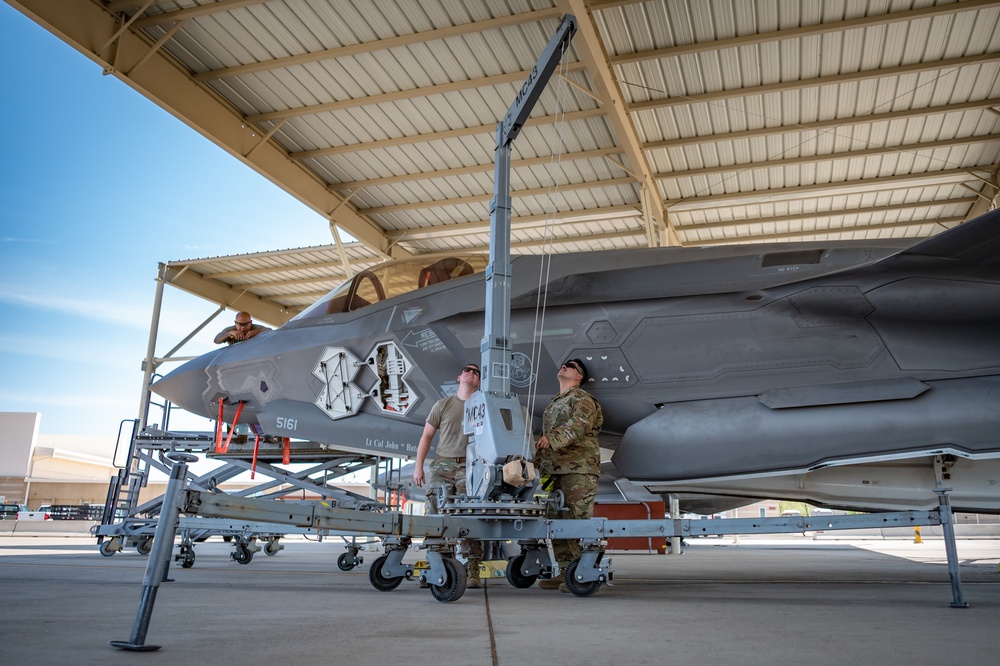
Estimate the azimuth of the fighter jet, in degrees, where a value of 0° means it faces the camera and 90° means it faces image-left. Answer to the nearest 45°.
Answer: approximately 90°

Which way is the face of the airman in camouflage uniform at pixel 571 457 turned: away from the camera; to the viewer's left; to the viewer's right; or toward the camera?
to the viewer's left

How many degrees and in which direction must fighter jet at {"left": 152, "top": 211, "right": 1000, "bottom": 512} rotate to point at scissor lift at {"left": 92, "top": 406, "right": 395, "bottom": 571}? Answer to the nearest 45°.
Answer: approximately 45° to its right
